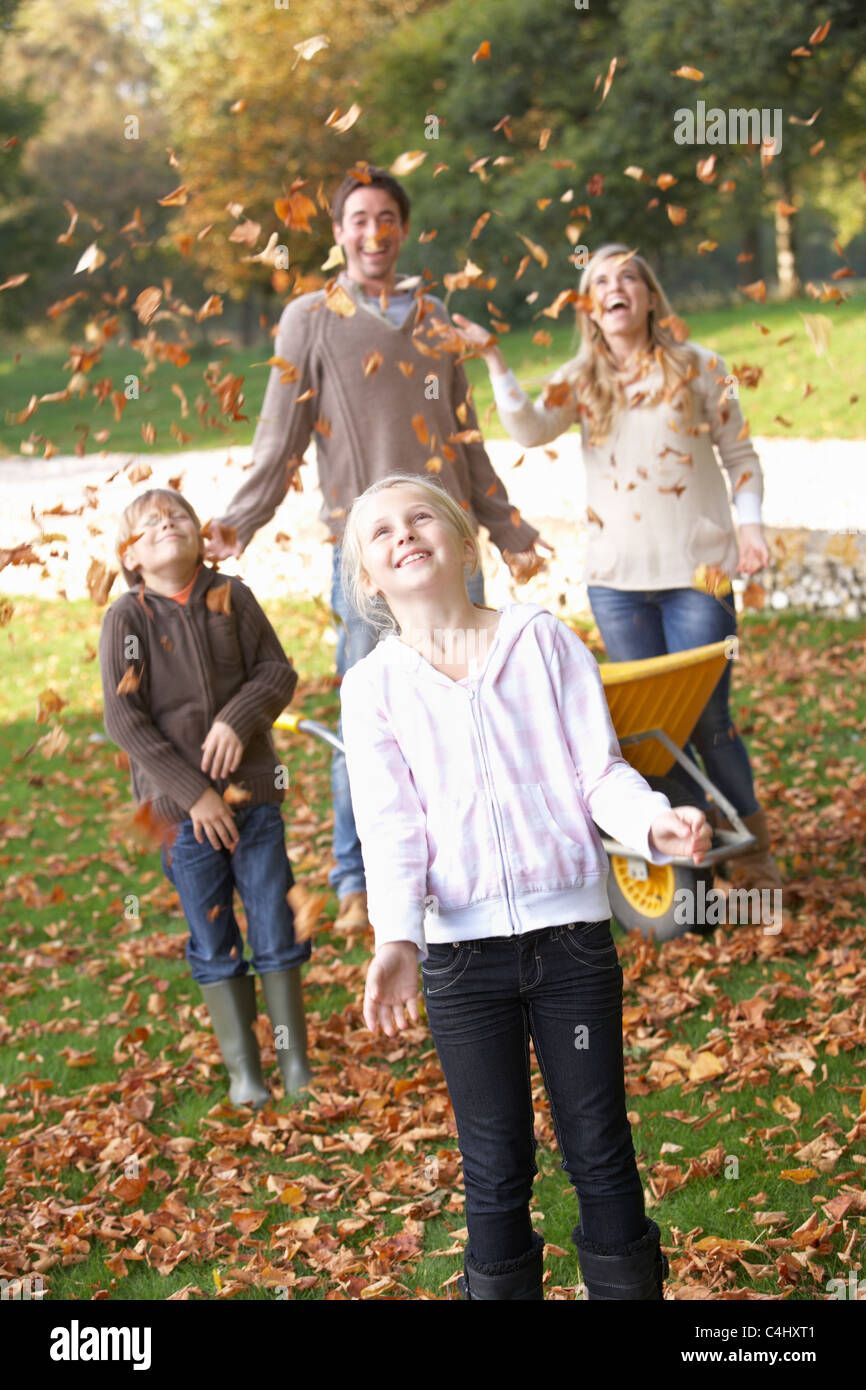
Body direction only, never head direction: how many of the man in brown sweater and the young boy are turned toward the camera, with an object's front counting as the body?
2

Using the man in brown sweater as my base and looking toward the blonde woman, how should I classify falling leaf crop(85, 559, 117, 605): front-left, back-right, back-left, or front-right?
back-right

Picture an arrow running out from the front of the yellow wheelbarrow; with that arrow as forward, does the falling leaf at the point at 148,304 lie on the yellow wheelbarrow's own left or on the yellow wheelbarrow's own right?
on the yellow wheelbarrow's own right

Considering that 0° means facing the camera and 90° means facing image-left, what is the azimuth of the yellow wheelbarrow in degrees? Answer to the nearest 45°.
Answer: approximately 315°

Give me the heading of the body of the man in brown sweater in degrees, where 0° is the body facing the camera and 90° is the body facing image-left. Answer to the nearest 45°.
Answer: approximately 0°

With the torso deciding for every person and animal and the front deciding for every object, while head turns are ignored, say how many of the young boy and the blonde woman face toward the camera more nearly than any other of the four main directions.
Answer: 2

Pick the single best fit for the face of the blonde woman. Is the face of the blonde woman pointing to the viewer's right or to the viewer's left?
to the viewer's left

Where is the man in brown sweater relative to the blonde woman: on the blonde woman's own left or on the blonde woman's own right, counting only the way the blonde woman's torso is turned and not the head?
on the blonde woman's own right

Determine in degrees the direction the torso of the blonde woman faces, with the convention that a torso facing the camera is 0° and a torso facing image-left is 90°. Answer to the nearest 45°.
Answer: approximately 0°
